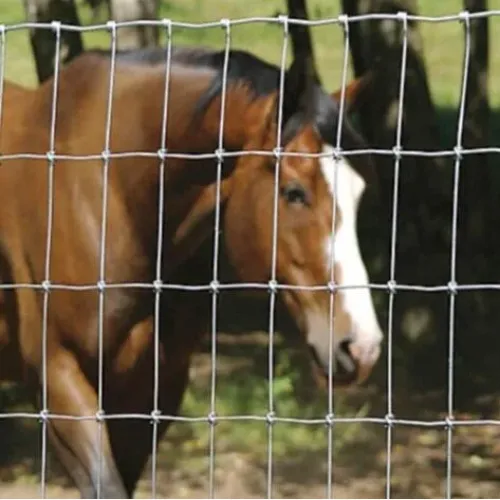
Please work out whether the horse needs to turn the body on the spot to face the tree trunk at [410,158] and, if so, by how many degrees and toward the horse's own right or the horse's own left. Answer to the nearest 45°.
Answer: approximately 90° to the horse's own left

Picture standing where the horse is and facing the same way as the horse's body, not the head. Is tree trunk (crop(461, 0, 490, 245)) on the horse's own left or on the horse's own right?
on the horse's own left

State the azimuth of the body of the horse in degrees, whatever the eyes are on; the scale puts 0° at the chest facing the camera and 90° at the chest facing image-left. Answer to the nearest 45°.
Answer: approximately 315°
